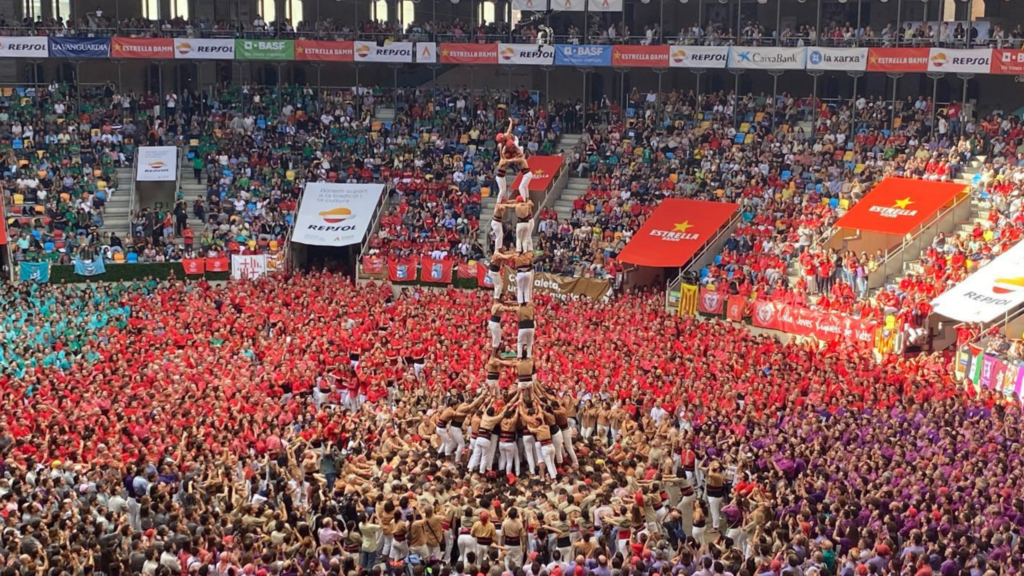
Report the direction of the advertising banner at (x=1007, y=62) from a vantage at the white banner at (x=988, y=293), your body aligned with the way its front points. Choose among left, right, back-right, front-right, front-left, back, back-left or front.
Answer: back-right

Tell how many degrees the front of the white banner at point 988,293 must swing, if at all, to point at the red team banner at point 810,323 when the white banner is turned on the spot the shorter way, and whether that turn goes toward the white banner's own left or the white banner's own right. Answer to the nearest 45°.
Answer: approximately 45° to the white banner's own right

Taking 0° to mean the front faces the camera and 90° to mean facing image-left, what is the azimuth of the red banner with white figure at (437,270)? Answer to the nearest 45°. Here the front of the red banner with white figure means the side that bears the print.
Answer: approximately 0°

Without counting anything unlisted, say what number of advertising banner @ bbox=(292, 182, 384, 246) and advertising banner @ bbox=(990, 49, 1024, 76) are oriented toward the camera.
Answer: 2

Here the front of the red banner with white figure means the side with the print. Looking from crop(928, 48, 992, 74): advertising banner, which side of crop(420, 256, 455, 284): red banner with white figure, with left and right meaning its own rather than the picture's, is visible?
left

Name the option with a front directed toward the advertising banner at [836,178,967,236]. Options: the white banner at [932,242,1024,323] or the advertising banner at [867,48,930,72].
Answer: the advertising banner at [867,48,930,72]

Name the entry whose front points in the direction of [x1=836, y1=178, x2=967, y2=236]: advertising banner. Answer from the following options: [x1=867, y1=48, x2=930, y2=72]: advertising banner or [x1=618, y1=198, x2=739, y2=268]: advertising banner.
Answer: [x1=867, y1=48, x2=930, y2=72]: advertising banner

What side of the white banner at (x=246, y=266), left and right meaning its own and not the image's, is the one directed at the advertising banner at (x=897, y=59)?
left

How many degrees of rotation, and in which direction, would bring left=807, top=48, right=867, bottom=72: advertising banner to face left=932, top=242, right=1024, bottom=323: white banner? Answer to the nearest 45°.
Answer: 0° — it already faces it
